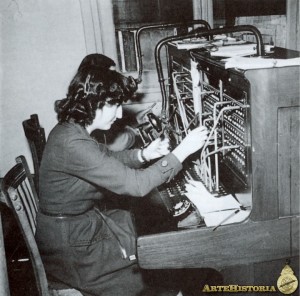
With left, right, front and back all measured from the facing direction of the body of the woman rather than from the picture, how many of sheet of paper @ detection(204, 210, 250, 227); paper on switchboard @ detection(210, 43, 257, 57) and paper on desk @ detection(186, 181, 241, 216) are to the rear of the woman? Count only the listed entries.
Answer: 0

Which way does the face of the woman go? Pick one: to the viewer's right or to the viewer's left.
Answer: to the viewer's right

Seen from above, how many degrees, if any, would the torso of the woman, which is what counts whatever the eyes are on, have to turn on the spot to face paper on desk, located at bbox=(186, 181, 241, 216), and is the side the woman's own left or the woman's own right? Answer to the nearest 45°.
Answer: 0° — they already face it

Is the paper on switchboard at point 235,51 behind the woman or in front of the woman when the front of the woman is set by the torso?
in front

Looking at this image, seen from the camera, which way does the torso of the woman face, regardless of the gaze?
to the viewer's right

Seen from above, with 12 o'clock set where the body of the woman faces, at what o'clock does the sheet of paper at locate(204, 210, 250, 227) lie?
The sheet of paper is roughly at 1 o'clock from the woman.
